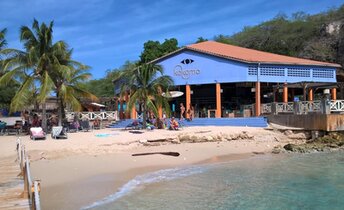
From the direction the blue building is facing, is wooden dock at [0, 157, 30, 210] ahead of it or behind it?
ahead

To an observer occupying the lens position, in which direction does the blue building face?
facing the viewer and to the left of the viewer

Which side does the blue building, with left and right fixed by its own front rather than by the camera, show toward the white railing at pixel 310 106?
left

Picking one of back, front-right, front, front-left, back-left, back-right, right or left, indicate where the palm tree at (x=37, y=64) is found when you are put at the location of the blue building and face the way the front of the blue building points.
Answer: front

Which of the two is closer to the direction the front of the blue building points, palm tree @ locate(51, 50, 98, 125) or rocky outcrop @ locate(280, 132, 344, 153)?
the palm tree

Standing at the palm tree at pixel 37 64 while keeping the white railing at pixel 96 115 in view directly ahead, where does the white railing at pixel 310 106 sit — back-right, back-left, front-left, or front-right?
front-right

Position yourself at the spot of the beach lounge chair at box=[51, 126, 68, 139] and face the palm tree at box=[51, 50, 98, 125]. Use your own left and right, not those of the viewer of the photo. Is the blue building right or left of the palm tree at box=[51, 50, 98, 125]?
right

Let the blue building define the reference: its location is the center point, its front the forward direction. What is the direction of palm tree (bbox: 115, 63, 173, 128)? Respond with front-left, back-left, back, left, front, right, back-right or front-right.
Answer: front

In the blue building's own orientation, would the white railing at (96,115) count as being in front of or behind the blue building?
in front

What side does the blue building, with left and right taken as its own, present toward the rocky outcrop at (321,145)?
left

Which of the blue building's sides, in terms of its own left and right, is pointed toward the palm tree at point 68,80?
front
